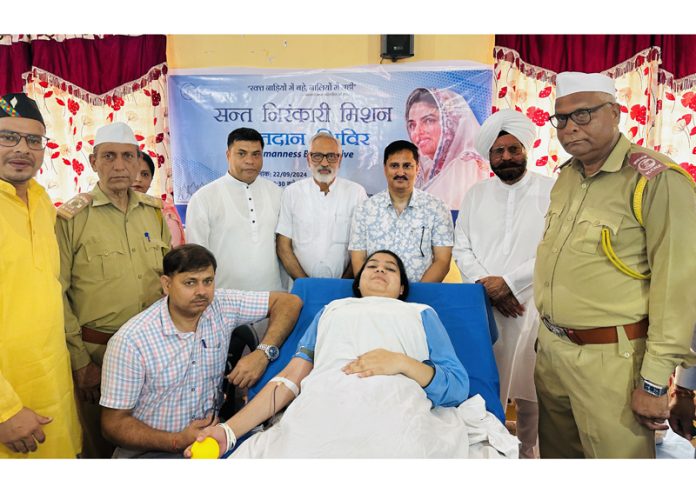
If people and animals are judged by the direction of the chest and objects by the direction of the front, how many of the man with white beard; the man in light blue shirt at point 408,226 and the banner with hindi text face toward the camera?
3

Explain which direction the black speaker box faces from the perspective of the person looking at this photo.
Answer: facing the viewer

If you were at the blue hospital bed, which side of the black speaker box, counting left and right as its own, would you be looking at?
front

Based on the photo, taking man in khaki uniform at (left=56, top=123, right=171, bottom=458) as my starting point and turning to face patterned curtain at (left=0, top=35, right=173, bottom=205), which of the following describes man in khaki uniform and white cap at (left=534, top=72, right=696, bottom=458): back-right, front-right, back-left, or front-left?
back-right

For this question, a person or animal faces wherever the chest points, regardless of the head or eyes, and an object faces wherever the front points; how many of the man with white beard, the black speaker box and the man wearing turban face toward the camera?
3

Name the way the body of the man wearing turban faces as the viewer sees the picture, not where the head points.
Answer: toward the camera

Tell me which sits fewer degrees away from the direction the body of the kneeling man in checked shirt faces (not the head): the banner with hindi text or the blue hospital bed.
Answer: the blue hospital bed
